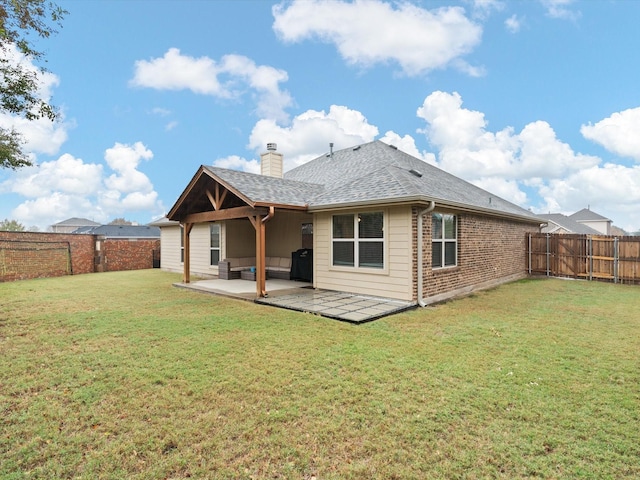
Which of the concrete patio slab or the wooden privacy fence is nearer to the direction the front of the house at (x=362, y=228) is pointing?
the wooden privacy fence

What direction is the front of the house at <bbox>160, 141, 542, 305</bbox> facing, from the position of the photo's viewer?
facing away from the viewer and to the right of the viewer

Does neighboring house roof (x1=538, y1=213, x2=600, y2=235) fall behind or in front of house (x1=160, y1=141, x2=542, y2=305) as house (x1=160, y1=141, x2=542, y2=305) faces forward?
in front

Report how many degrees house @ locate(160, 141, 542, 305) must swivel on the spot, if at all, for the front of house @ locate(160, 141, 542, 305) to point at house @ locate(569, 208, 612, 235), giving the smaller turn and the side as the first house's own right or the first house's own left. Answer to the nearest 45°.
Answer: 0° — it already faces it

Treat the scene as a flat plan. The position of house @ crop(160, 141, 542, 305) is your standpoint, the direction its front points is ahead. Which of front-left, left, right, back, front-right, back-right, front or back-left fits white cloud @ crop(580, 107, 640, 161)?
front

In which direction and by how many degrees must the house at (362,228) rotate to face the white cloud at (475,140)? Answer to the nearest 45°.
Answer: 0° — it already faces it

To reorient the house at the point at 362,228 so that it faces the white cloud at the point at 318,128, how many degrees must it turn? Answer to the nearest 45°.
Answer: approximately 45° to its left
